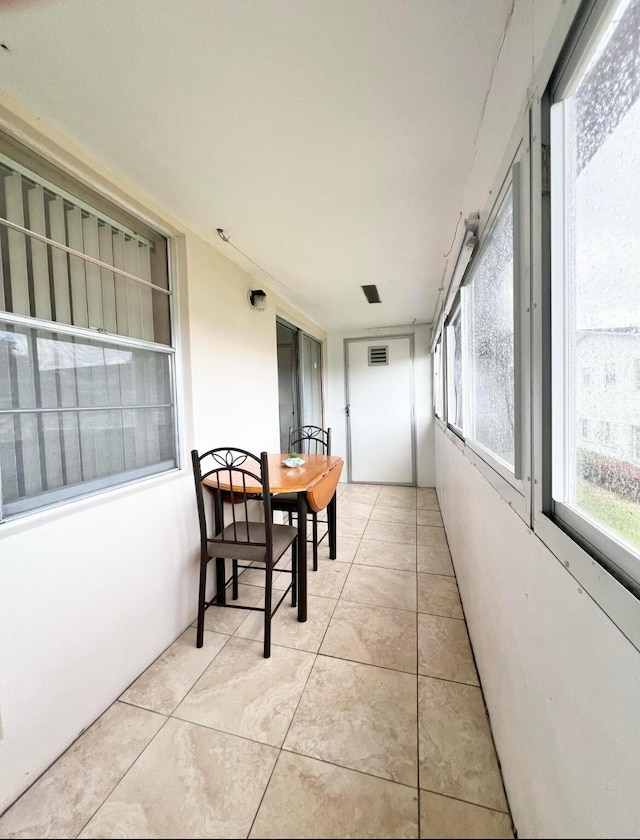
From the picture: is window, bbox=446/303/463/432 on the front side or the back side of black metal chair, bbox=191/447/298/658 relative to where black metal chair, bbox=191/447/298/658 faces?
on the front side

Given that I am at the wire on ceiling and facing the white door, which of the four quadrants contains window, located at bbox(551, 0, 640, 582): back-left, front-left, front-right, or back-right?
back-right

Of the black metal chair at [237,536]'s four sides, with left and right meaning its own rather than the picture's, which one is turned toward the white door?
front

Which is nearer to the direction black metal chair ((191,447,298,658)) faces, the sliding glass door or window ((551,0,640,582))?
the sliding glass door

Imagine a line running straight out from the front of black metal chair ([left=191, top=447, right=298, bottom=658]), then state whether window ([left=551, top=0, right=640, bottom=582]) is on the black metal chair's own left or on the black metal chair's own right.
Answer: on the black metal chair's own right

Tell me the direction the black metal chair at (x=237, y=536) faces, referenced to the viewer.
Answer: facing away from the viewer and to the right of the viewer

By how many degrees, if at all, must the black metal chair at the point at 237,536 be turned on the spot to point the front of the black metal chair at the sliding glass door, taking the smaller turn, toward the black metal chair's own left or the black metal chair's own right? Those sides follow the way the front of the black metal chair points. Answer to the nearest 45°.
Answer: approximately 45° to the black metal chair's own left
